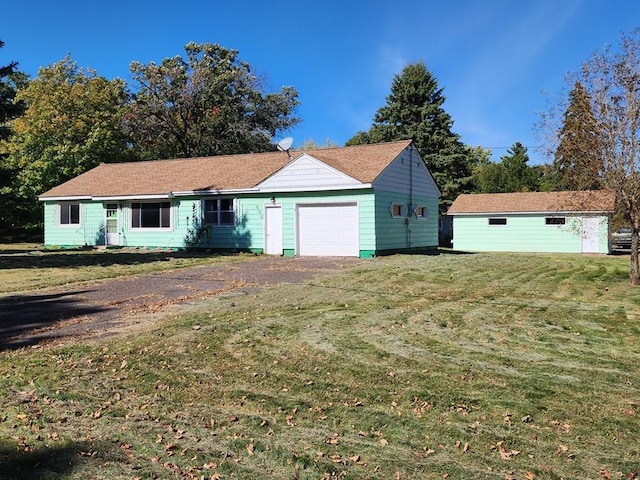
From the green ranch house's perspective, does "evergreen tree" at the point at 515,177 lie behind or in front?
behind

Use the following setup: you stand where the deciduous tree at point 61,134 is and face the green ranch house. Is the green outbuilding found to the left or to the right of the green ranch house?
left

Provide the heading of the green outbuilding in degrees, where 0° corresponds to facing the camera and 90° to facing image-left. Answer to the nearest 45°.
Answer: approximately 0°

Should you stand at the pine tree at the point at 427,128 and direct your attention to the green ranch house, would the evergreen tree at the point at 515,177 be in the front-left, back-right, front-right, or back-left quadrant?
back-left

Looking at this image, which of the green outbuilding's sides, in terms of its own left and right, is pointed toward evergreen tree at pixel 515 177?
back

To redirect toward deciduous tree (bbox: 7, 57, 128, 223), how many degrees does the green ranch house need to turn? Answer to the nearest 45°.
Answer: approximately 90° to its right

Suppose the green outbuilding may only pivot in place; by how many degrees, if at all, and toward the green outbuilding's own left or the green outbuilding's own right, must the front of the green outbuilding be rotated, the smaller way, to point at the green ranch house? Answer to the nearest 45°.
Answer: approximately 45° to the green outbuilding's own right

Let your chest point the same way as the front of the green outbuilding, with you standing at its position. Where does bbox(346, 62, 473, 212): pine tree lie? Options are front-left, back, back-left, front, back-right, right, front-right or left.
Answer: back-right

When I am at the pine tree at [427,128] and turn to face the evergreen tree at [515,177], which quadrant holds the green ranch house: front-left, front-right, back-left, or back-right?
back-right

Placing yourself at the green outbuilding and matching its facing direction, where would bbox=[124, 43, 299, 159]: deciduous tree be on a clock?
The deciduous tree is roughly at 3 o'clock from the green outbuilding.

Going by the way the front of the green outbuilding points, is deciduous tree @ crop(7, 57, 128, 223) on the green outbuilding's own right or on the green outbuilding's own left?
on the green outbuilding's own right
